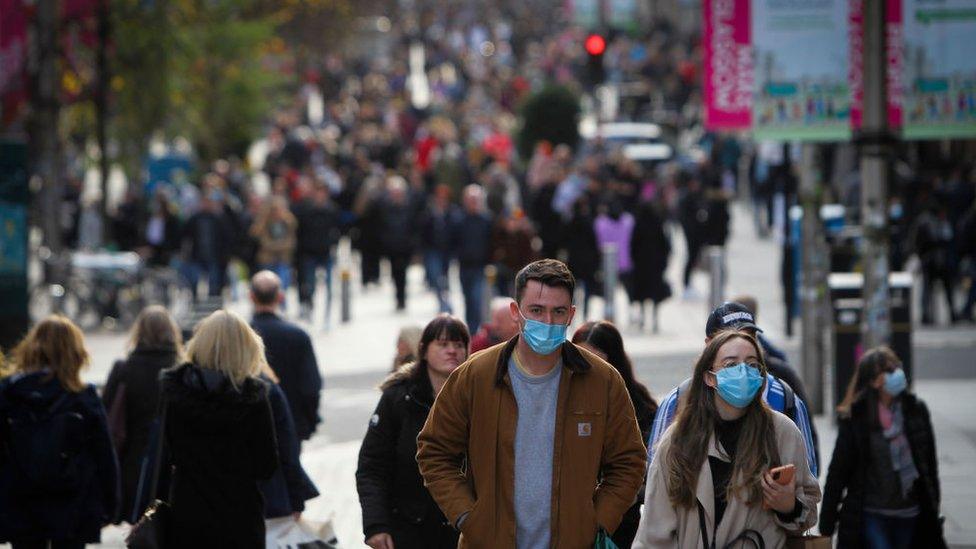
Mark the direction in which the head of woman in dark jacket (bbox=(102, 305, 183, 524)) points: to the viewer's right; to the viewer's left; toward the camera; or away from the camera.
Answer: away from the camera

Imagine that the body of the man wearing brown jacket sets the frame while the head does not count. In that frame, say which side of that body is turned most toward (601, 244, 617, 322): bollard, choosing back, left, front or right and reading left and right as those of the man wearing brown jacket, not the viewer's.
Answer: back

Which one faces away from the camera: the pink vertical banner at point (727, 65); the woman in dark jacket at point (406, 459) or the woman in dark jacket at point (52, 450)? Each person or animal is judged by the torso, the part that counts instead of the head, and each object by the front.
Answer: the woman in dark jacket at point (52, 450)

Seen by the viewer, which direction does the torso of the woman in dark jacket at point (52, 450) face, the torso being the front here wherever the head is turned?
away from the camera

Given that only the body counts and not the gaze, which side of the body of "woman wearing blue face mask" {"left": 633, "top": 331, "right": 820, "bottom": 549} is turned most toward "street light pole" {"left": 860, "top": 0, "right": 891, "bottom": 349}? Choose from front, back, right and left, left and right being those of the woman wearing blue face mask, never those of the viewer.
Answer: back

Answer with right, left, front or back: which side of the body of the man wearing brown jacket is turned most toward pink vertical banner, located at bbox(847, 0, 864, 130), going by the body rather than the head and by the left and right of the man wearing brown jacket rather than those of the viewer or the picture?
back

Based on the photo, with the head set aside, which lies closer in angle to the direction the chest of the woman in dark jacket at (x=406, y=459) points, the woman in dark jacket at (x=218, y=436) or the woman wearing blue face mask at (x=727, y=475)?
the woman wearing blue face mask
